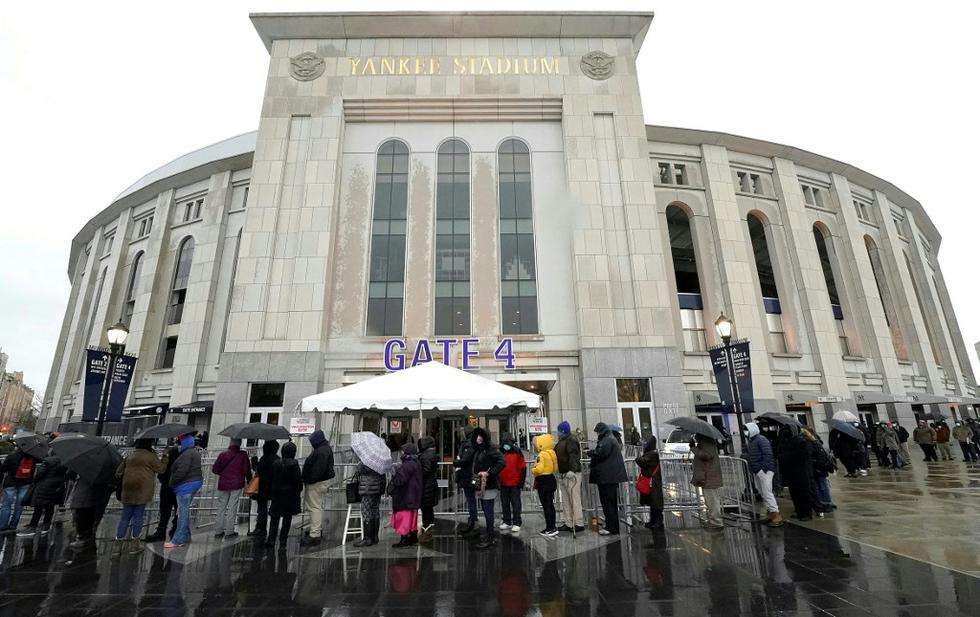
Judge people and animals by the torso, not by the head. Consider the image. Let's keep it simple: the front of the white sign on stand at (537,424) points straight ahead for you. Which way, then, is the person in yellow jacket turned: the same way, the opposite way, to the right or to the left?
to the right

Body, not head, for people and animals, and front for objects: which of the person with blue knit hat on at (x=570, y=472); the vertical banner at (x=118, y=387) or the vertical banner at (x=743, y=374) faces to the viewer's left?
the person with blue knit hat on

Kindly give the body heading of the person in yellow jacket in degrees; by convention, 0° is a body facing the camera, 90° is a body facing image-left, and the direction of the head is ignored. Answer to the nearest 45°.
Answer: approximately 90°

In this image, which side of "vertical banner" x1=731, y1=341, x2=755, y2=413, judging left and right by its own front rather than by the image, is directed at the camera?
front

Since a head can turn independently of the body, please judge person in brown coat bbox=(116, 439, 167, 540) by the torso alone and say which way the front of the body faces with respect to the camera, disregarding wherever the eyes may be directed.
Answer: away from the camera

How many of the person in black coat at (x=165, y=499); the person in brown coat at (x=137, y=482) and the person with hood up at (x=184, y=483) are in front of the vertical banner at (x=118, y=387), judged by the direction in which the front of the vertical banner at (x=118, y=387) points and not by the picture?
3

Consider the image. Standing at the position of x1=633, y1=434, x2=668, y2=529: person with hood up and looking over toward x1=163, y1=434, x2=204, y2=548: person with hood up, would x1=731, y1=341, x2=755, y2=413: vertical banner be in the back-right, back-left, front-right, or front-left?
back-right

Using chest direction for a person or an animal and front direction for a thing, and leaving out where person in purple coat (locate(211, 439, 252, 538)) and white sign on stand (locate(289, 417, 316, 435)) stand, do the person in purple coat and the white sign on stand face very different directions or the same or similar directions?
very different directions

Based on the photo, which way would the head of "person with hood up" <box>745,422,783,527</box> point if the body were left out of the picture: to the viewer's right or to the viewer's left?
to the viewer's left

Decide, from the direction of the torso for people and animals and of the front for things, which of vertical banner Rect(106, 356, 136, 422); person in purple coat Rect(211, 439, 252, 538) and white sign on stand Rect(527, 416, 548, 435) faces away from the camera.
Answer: the person in purple coat

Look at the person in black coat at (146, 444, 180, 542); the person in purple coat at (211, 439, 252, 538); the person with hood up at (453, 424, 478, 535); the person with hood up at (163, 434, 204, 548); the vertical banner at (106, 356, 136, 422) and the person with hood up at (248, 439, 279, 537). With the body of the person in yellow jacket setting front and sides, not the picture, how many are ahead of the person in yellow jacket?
6

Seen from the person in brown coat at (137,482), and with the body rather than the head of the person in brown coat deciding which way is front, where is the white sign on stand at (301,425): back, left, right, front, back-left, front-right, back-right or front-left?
front-right

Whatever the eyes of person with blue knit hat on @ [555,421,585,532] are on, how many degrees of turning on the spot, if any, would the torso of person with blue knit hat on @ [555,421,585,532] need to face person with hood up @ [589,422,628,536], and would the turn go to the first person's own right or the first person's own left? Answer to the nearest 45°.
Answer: approximately 180°

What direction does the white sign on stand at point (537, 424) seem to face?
toward the camera
